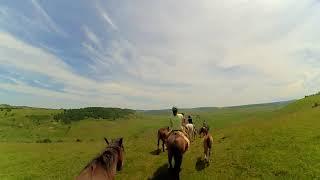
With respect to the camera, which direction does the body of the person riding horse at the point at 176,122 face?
away from the camera

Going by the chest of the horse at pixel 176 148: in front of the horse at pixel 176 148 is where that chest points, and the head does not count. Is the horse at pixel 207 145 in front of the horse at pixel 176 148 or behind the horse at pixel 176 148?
in front

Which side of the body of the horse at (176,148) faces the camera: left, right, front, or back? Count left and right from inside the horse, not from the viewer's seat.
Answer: back

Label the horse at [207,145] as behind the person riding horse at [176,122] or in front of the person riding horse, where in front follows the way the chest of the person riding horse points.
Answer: in front
